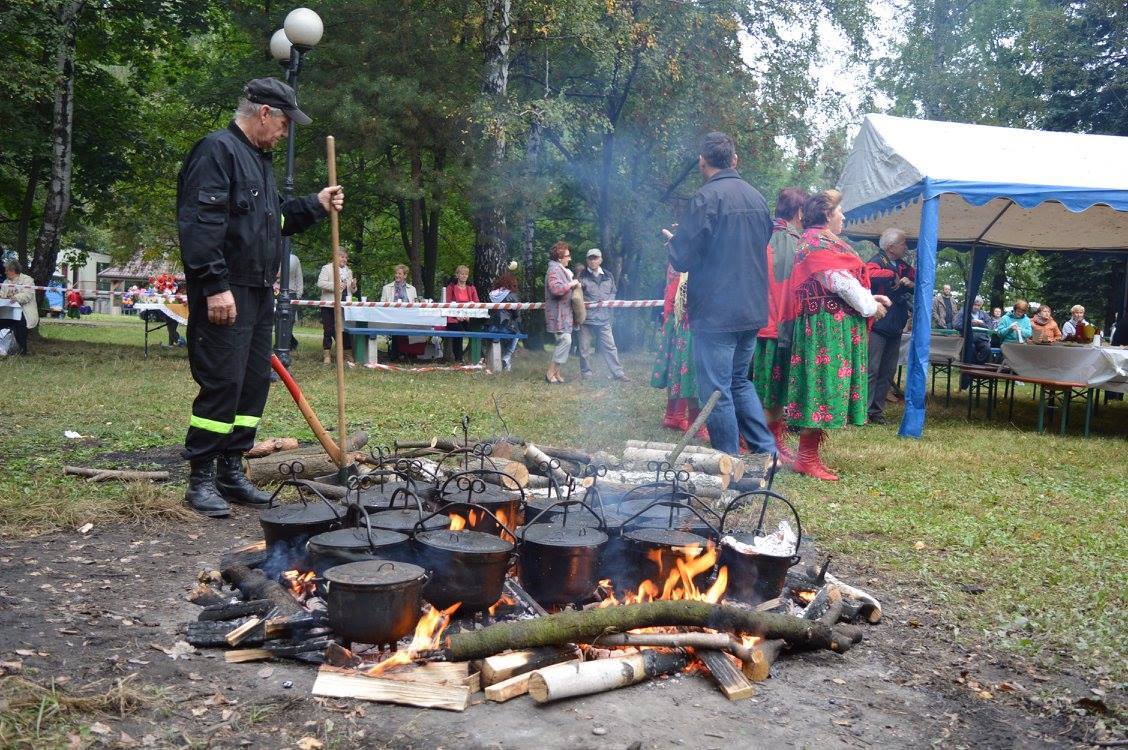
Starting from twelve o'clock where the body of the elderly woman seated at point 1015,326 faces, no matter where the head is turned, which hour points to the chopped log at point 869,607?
The chopped log is roughly at 12 o'clock from the elderly woman seated.

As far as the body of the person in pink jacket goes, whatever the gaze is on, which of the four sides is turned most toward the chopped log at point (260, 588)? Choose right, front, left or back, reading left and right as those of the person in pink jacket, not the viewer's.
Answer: right

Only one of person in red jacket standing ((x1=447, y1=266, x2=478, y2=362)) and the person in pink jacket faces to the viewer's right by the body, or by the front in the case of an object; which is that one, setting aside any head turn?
the person in pink jacket

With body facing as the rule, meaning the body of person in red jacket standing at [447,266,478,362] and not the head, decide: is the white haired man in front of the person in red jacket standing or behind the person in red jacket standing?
in front

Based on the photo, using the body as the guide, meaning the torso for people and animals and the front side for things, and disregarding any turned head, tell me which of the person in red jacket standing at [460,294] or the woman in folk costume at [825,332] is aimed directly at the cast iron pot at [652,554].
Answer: the person in red jacket standing

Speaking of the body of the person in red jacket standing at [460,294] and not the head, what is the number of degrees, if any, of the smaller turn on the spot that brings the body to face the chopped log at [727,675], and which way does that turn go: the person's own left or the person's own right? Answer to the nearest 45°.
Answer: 0° — they already face it

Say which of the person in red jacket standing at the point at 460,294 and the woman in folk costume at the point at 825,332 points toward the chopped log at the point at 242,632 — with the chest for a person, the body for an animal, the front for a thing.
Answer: the person in red jacket standing

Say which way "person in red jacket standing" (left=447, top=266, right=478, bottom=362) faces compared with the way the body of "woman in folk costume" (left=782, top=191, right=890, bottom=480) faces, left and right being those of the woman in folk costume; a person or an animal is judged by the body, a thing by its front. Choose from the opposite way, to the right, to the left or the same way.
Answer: to the right

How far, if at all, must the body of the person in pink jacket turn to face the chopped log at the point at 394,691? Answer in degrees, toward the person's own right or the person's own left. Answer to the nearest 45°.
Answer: approximately 90° to the person's own right

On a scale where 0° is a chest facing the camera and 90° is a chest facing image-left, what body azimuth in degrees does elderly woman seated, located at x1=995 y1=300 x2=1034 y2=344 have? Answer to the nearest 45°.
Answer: approximately 0°

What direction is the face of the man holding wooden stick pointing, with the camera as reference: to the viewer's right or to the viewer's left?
to the viewer's right

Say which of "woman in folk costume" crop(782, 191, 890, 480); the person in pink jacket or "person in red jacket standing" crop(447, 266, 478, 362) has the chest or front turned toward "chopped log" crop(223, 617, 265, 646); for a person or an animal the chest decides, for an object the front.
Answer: the person in red jacket standing

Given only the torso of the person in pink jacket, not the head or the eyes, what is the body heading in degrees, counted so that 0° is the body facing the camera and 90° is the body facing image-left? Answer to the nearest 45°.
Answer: approximately 270°

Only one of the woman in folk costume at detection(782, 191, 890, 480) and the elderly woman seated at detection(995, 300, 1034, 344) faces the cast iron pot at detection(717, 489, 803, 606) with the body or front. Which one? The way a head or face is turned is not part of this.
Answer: the elderly woman seated
